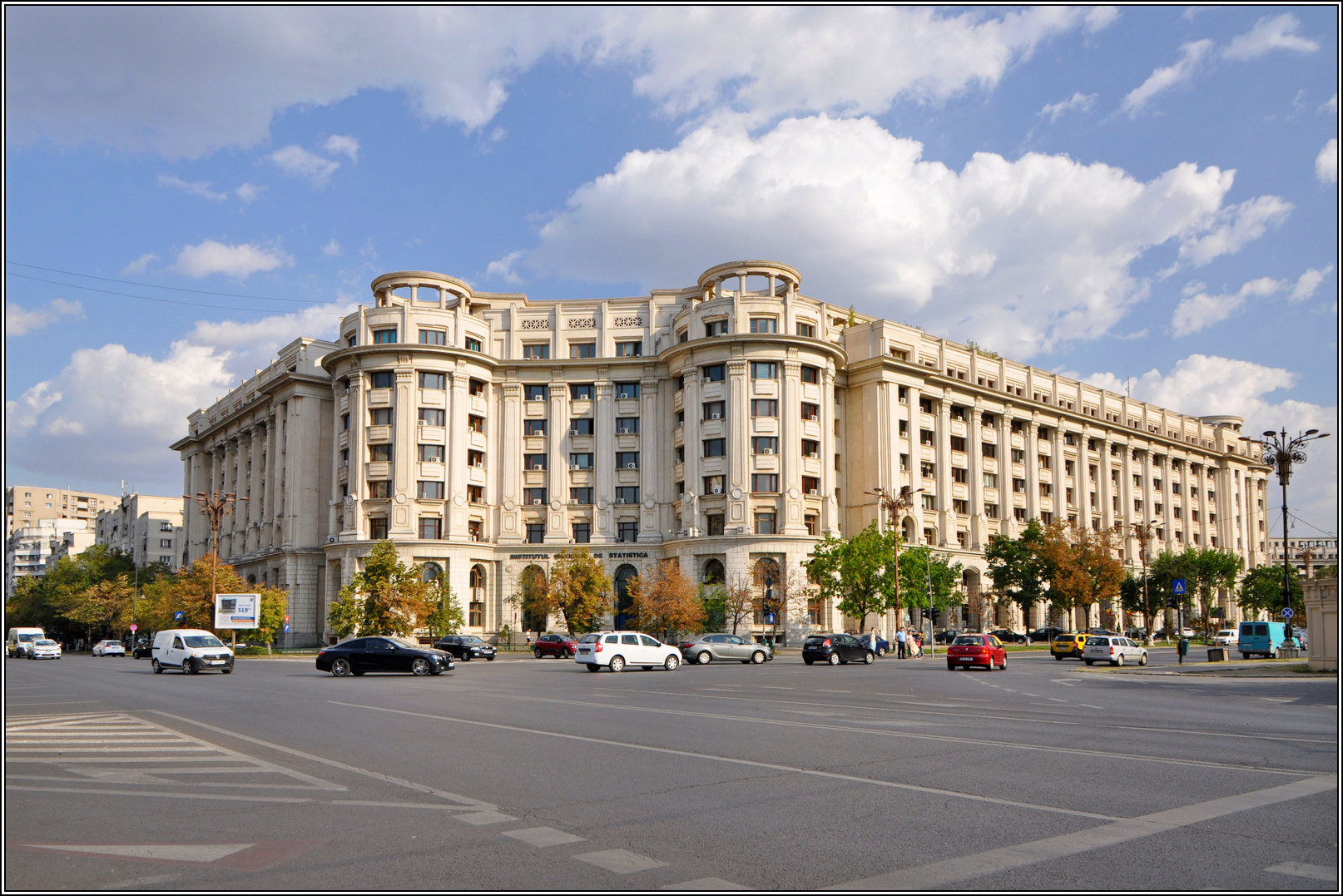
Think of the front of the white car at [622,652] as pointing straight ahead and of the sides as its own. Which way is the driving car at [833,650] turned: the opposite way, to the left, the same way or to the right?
the same way

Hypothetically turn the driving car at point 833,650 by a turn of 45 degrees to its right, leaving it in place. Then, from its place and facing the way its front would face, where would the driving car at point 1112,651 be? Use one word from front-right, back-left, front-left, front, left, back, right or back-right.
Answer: front

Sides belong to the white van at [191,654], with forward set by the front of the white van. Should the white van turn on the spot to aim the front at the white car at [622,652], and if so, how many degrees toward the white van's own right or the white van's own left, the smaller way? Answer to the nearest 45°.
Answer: approximately 45° to the white van's own left

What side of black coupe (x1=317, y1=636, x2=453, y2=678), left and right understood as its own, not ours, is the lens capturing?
right

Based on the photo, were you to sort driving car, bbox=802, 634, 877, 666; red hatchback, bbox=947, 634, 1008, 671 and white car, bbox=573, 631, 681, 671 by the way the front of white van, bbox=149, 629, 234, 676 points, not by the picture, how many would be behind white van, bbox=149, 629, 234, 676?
0

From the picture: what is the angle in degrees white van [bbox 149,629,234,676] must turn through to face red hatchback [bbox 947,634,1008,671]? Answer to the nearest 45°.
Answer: approximately 45° to its left

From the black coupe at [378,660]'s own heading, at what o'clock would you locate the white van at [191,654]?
The white van is roughly at 7 o'clock from the black coupe.
